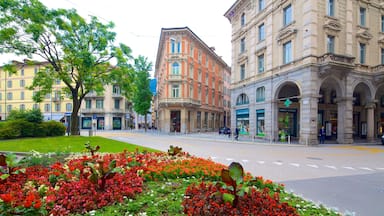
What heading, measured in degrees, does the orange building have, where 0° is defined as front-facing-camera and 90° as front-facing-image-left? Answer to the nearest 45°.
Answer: approximately 0°

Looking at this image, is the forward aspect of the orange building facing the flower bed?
yes

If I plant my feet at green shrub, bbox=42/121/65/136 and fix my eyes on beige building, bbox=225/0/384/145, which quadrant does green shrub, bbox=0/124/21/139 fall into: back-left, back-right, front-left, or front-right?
back-right

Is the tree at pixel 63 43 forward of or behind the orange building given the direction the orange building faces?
forward

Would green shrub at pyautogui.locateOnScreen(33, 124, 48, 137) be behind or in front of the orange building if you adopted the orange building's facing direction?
in front

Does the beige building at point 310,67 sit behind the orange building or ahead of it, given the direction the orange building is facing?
ahead
